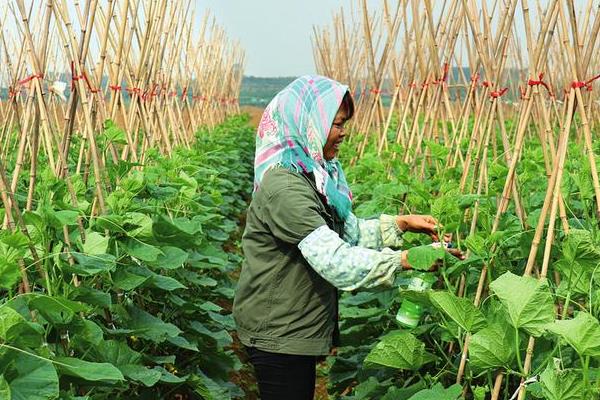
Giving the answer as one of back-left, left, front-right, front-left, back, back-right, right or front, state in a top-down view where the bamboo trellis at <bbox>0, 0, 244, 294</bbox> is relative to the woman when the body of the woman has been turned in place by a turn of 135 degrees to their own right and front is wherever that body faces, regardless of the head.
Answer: right

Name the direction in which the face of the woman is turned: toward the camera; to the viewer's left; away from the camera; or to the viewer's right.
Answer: to the viewer's right

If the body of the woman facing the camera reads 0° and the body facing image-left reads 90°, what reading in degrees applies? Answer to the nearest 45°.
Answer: approximately 270°
